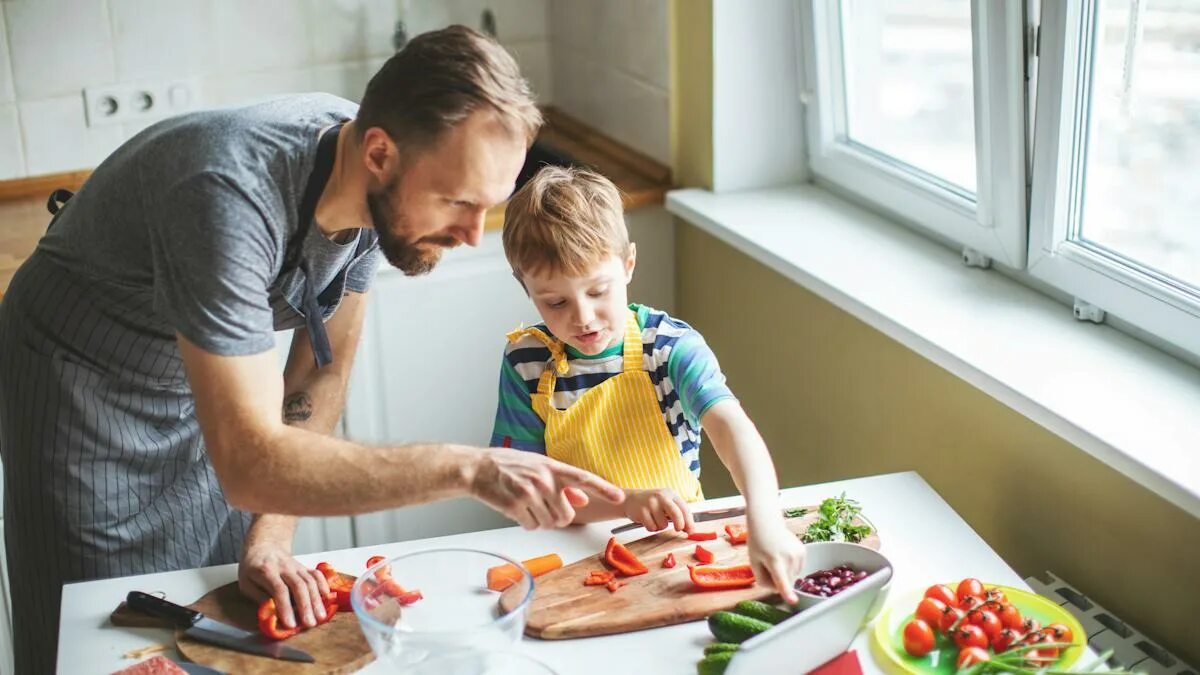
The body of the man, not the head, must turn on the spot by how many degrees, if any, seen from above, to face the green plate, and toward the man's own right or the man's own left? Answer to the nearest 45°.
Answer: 0° — they already face it

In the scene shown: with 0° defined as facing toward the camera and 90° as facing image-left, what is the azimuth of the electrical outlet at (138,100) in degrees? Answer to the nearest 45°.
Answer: approximately 315°

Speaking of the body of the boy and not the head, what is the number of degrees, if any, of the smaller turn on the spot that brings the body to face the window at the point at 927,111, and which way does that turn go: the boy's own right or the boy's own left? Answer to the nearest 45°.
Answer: approximately 135° to the boy's own left

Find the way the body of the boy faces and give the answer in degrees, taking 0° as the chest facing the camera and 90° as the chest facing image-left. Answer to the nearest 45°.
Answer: approximately 0°

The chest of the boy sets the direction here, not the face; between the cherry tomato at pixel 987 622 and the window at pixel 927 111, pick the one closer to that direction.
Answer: the cherry tomato
